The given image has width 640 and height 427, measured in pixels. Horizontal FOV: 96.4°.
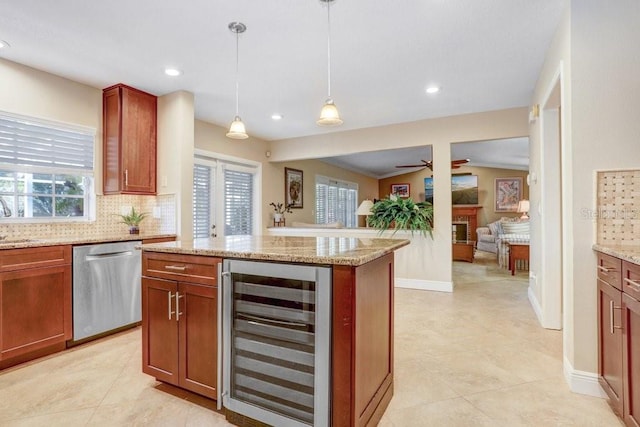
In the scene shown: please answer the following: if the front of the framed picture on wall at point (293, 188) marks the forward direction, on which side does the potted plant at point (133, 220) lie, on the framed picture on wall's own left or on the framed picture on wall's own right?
on the framed picture on wall's own right

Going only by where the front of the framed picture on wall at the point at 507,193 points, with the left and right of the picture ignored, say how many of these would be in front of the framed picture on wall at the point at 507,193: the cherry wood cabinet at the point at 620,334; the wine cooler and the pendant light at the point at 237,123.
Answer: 3

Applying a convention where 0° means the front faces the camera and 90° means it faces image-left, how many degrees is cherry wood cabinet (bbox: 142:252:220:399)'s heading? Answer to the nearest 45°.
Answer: approximately 45°

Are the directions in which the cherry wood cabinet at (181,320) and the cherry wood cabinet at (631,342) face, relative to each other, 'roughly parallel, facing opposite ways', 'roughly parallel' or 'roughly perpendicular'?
roughly perpendicular

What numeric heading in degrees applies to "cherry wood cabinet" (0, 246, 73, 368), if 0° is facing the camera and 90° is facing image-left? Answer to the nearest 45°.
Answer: approximately 315°

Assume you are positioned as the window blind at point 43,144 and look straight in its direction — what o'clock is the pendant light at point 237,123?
The pendant light is roughly at 12 o'clock from the window blind.

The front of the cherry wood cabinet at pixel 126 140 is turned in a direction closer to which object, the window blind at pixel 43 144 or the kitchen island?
the kitchen island

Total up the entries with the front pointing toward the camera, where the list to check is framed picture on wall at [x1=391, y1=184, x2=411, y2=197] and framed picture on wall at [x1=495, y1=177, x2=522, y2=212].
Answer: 2

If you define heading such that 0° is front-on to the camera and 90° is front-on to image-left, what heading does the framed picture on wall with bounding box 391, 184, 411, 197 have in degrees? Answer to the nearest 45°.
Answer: approximately 0°

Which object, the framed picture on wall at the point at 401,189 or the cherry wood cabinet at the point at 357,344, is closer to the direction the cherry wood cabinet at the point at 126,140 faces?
the cherry wood cabinet
